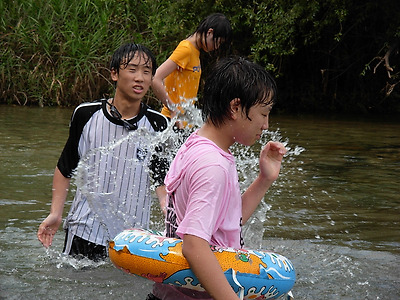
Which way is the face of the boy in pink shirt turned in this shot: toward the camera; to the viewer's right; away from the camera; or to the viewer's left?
to the viewer's right

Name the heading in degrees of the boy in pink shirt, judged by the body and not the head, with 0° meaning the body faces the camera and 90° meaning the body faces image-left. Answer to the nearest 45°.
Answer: approximately 270°

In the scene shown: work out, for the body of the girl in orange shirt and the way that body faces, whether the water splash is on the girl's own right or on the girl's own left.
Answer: on the girl's own right

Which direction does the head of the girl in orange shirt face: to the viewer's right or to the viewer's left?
to the viewer's right

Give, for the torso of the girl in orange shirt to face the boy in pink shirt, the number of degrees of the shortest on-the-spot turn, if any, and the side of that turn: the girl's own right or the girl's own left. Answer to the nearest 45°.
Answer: approximately 90° to the girl's own right

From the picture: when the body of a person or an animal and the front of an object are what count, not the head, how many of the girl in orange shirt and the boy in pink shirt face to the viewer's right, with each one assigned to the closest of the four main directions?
2

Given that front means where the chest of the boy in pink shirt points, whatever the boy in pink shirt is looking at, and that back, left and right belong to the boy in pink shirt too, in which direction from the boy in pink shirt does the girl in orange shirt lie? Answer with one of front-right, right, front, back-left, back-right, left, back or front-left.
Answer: left

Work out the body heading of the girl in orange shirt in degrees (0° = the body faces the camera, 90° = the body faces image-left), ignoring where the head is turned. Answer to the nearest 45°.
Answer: approximately 270°
